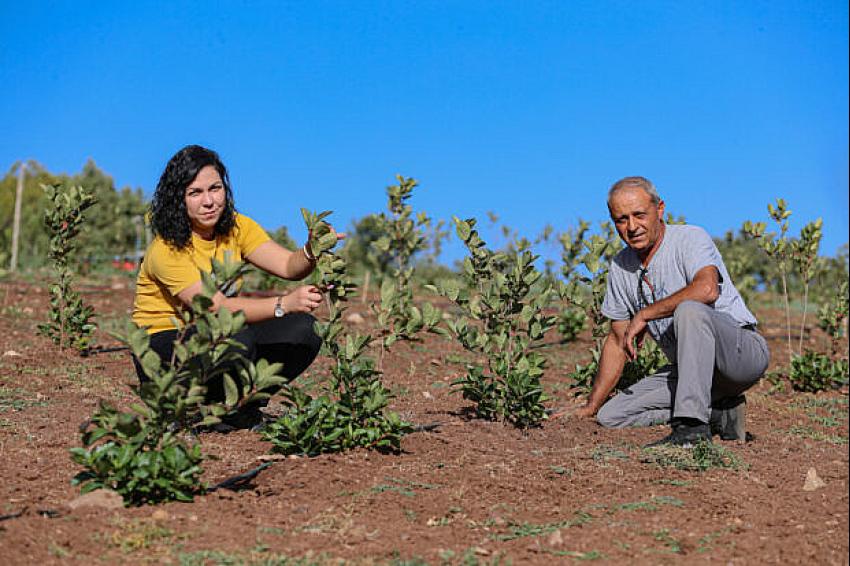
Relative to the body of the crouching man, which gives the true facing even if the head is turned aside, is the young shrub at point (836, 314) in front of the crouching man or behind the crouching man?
behind

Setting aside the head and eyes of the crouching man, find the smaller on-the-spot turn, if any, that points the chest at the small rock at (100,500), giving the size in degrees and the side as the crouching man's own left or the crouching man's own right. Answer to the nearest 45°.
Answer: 0° — they already face it

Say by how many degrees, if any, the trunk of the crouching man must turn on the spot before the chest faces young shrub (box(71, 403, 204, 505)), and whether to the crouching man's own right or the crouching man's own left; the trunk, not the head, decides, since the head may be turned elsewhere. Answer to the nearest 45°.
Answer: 0° — they already face it

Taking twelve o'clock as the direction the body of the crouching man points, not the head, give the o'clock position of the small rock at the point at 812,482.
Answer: The small rock is roughly at 9 o'clock from the crouching man.

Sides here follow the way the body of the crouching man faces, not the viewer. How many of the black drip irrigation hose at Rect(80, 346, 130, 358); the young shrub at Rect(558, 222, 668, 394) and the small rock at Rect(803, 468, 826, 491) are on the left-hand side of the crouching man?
1

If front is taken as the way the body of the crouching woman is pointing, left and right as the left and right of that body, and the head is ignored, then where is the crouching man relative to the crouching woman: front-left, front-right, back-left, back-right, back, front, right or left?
front-left

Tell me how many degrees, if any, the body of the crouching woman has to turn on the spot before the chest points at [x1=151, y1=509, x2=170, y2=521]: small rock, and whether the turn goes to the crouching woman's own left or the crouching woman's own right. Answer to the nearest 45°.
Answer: approximately 45° to the crouching woman's own right

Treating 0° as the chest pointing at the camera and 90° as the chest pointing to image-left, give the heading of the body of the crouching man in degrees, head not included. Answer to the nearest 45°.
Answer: approximately 45°

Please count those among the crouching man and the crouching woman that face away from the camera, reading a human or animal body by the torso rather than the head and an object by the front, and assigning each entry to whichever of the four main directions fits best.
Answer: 0

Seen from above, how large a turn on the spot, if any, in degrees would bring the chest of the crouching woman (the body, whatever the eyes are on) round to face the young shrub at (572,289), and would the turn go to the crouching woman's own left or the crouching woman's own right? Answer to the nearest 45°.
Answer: approximately 90° to the crouching woman's own left
